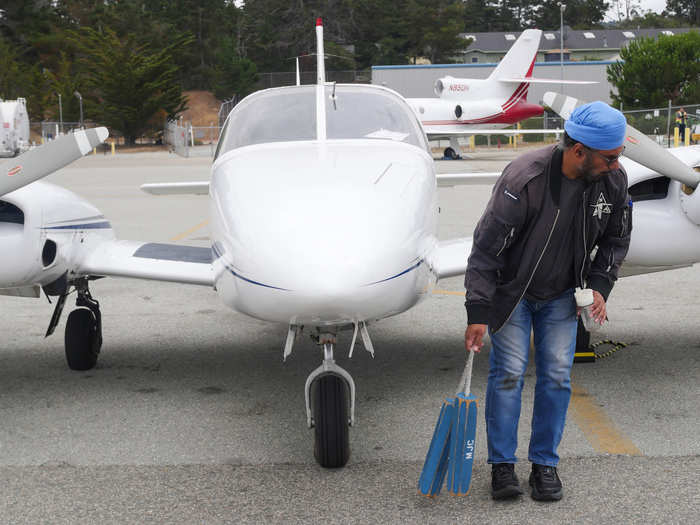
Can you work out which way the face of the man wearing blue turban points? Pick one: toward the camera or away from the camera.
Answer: toward the camera

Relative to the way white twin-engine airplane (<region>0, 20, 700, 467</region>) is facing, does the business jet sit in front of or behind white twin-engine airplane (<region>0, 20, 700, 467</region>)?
behind

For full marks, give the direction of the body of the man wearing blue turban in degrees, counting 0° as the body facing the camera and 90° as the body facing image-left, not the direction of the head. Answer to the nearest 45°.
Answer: approximately 0°

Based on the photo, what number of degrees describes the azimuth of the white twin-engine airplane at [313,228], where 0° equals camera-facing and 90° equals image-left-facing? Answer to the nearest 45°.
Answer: approximately 0°

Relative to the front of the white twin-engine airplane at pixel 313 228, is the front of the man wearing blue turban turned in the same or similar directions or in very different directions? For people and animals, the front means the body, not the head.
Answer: same or similar directions

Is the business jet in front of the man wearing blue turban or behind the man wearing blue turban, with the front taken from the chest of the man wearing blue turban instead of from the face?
behind
